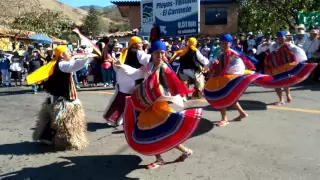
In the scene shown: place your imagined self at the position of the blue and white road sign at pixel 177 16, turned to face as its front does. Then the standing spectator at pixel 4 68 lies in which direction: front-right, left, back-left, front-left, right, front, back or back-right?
right

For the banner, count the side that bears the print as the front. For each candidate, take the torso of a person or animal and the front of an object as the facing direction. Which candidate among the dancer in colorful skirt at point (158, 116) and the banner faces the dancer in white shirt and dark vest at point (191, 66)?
the banner

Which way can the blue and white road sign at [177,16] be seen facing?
toward the camera

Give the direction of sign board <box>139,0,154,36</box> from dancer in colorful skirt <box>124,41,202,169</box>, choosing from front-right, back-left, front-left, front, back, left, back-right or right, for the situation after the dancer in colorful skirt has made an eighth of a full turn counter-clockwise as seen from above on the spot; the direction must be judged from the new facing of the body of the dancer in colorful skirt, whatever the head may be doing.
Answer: back

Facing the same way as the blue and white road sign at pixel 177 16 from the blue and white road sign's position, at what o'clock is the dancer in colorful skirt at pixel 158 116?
The dancer in colorful skirt is roughly at 12 o'clock from the blue and white road sign.

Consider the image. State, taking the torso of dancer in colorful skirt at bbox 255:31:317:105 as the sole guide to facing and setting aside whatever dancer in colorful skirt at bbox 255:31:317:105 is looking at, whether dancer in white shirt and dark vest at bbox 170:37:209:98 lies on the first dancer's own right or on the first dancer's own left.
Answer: on the first dancer's own right

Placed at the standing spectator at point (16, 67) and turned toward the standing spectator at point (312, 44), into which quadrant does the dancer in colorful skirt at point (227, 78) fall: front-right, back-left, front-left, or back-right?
front-right

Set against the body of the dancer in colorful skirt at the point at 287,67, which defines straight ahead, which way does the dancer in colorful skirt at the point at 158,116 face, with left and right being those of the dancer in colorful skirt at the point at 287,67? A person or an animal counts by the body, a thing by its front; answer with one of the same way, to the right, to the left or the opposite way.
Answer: the same way

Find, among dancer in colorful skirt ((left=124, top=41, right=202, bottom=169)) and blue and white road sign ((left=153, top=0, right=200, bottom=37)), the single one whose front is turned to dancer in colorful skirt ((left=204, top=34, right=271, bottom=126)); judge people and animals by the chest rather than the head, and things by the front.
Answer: the blue and white road sign

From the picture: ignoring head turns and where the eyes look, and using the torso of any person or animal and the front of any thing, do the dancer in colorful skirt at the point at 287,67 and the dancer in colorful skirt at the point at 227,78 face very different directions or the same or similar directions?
same or similar directions

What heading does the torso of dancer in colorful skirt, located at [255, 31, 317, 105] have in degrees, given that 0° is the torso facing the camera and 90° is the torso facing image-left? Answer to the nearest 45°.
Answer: approximately 45°

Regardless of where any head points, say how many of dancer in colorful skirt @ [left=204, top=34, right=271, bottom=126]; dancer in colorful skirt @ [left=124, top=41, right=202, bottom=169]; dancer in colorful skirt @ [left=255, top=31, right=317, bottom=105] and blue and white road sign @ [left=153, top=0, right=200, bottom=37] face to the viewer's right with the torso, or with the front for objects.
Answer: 0
